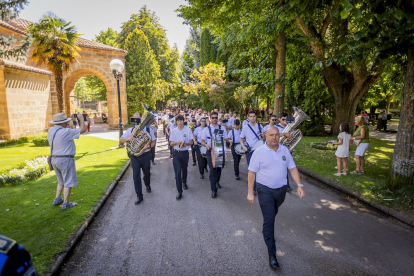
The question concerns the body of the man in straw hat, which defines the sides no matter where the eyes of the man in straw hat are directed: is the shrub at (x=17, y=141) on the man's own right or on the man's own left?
on the man's own left

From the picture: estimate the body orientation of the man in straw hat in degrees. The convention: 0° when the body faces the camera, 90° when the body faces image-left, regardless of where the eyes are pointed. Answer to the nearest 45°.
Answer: approximately 225°

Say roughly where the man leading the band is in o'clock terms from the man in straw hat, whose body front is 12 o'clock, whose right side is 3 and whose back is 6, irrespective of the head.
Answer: The man leading the band is roughly at 3 o'clock from the man in straw hat.

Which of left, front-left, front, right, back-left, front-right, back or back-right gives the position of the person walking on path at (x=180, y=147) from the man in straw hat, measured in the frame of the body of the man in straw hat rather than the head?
front-right

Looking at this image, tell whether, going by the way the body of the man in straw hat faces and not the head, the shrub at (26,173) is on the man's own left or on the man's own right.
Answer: on the man's own left
